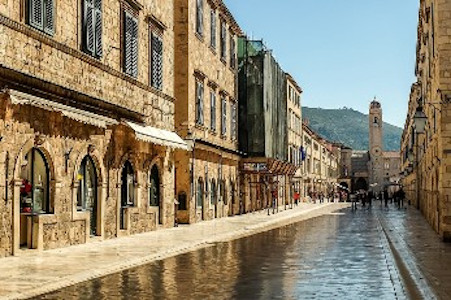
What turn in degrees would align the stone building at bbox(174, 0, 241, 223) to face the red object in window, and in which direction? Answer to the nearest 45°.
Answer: approximately 45° to its right

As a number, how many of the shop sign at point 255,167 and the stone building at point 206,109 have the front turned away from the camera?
0

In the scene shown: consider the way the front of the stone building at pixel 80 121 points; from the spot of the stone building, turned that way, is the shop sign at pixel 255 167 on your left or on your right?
on your left

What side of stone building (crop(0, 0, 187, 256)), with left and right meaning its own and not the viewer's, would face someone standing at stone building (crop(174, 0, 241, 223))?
left

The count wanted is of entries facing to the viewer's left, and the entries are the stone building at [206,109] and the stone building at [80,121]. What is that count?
0

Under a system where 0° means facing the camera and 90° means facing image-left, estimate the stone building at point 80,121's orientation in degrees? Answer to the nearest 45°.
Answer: approximately 315°

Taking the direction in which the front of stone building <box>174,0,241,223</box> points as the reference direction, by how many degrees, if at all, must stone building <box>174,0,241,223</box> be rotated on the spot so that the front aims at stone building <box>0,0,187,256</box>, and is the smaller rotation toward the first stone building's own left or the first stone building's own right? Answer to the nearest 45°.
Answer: approximately 45° to the first stone building's own right

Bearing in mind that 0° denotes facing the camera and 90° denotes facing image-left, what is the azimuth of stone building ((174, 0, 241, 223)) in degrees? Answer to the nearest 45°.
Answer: approximately 315°

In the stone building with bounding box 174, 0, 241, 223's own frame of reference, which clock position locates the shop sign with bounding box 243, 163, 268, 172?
The shop sign is roughly at 10 o'clock from the stone building.
